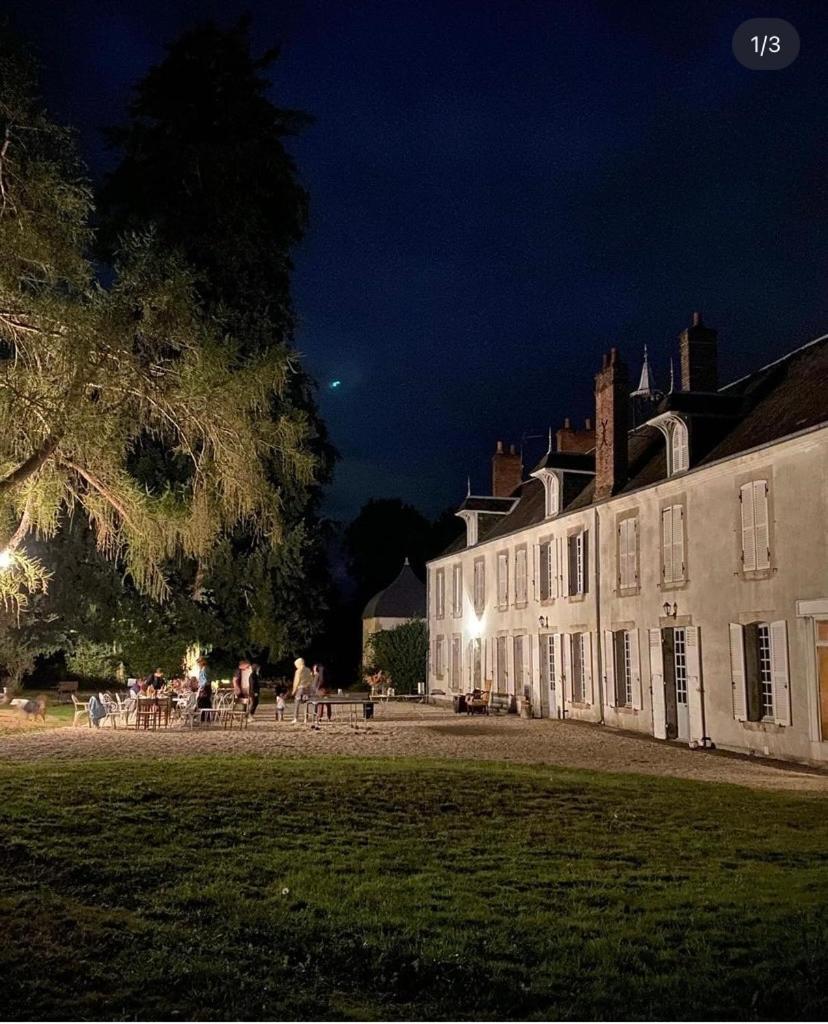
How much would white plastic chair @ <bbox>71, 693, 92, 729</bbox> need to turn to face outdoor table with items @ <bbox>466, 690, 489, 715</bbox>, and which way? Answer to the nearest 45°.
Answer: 0° — it already faces it

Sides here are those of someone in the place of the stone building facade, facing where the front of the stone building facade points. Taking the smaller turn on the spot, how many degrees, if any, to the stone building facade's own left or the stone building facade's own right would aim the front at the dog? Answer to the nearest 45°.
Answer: approximately 45° to the stone building facade's own right

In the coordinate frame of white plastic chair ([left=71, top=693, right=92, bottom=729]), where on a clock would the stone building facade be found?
The stone building facade is roughly at 1 o'clock from the white plastic chair.

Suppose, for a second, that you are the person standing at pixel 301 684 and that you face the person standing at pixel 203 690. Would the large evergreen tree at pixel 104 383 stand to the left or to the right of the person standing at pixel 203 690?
left

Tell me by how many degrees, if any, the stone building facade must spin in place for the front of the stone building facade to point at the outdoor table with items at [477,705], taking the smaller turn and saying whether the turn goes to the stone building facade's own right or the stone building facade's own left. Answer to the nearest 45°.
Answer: approximately 90° to the stone building facade's own right

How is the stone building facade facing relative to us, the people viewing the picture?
facing the viewer and to the left of the viewer

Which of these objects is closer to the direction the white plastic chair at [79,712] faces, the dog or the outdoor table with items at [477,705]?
the outdoor table with items

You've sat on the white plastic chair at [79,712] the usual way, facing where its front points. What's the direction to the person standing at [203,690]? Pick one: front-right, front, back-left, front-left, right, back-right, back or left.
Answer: front-right

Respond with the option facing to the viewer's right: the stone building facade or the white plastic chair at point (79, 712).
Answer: the white plastic chair

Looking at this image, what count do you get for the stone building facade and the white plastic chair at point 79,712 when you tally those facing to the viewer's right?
1

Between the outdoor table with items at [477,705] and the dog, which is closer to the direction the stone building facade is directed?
the dog

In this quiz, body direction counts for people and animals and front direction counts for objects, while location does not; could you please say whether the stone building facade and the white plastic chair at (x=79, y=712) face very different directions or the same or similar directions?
very different directions

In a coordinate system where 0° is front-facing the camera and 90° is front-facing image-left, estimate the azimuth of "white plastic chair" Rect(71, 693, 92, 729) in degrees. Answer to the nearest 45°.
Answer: approximately 270°

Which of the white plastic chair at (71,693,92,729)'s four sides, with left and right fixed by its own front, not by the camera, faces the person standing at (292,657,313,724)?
front

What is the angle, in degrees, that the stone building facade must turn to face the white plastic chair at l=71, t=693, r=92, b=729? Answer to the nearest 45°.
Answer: approximately 45° to its right

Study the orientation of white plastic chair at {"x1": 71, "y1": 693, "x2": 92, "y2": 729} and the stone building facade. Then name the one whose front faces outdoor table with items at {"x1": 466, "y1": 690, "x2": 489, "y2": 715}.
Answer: white plastic chair at {"x1": 71, "y1": 693, "x2": 92, "y2": 729}

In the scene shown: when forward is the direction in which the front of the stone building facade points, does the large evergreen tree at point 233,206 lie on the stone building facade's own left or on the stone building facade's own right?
on the stone building facade's own right

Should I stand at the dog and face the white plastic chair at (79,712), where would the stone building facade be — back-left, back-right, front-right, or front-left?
front-right
